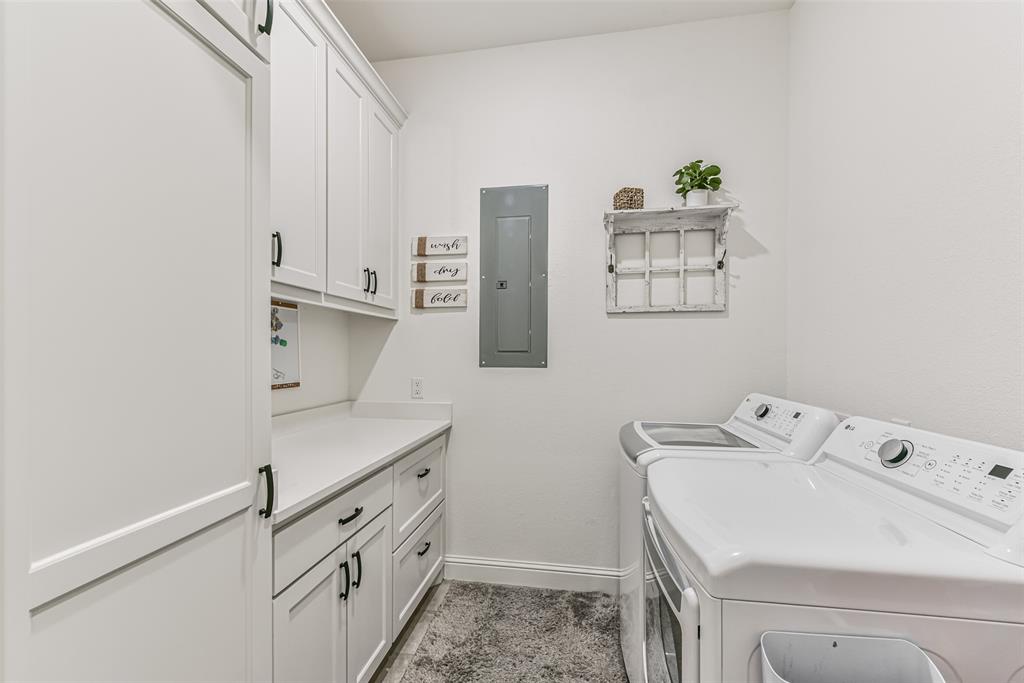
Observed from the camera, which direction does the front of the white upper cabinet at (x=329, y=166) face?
facing the viewer and to the right of the viewer

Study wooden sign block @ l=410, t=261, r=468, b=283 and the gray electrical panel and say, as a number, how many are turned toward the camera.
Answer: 2

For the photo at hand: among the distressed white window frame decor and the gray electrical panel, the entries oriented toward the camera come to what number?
2

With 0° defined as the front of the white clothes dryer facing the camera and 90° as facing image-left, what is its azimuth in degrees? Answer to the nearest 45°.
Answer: approximately 45°

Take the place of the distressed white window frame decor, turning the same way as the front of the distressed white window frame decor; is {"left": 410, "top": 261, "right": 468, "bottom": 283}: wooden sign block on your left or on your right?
on your right

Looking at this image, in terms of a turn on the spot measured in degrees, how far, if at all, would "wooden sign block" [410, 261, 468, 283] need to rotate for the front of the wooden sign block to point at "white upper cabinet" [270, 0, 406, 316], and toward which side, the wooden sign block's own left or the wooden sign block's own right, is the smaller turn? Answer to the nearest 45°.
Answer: approximately 45° to the wooden sign block's own right

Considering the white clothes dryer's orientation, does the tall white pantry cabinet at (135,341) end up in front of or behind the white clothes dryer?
in front

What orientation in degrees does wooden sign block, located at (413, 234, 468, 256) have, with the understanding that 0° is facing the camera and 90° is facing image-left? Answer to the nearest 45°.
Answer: approximately 0°

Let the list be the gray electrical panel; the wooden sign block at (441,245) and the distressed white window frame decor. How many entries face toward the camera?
3

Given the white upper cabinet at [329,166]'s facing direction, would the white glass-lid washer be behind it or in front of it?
in front

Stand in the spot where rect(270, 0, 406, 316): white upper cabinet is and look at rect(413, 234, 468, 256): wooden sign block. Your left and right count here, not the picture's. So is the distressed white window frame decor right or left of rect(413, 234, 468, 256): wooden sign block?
right
